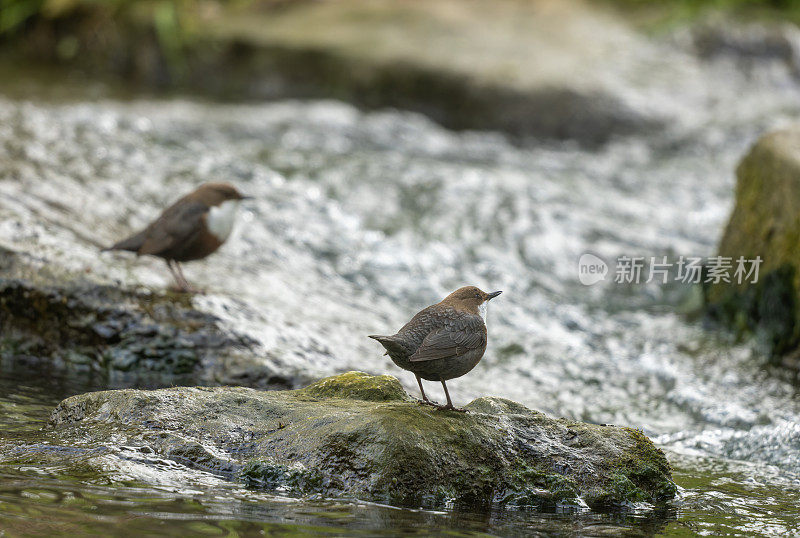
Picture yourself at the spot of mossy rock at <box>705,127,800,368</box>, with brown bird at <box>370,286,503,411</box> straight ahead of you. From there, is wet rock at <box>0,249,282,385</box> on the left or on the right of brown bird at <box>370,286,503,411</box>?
right

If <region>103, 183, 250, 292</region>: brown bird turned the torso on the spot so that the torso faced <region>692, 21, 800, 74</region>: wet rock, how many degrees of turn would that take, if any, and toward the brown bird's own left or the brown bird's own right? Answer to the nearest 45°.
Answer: approximately 45° to the brown bird's own left

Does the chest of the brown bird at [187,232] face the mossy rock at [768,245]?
yes

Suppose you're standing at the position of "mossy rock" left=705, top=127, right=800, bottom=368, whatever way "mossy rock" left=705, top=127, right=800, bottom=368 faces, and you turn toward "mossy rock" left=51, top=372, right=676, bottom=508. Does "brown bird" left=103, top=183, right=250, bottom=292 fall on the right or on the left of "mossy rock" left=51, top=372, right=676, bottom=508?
right

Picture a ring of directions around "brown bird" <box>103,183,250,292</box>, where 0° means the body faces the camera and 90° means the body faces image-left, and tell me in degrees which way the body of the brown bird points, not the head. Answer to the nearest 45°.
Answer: approximately 270°

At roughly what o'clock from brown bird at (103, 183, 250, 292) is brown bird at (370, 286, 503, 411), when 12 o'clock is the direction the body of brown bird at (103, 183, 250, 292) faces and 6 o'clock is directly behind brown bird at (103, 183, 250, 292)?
brown bird at (370, 286, 503, 411) is roughly at 2 o'clock from brown bird at (103, 183, 250, 292).
